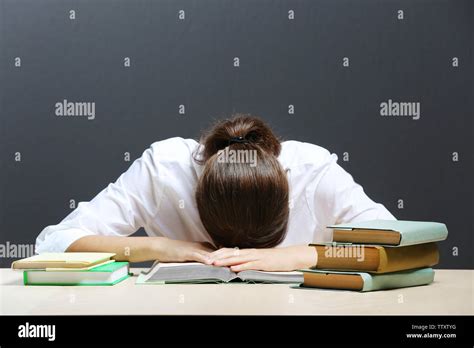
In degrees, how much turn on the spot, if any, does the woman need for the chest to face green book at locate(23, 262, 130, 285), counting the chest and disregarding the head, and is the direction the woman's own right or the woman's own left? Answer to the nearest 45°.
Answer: approximately 45° to the woman's own right

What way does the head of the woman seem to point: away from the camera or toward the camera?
toward the camera

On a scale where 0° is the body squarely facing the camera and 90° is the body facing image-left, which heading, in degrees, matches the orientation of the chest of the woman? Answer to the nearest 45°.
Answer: approximately 0°

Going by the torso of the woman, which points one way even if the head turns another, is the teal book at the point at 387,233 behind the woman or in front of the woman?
in front

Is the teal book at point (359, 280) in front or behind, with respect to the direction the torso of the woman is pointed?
in front
